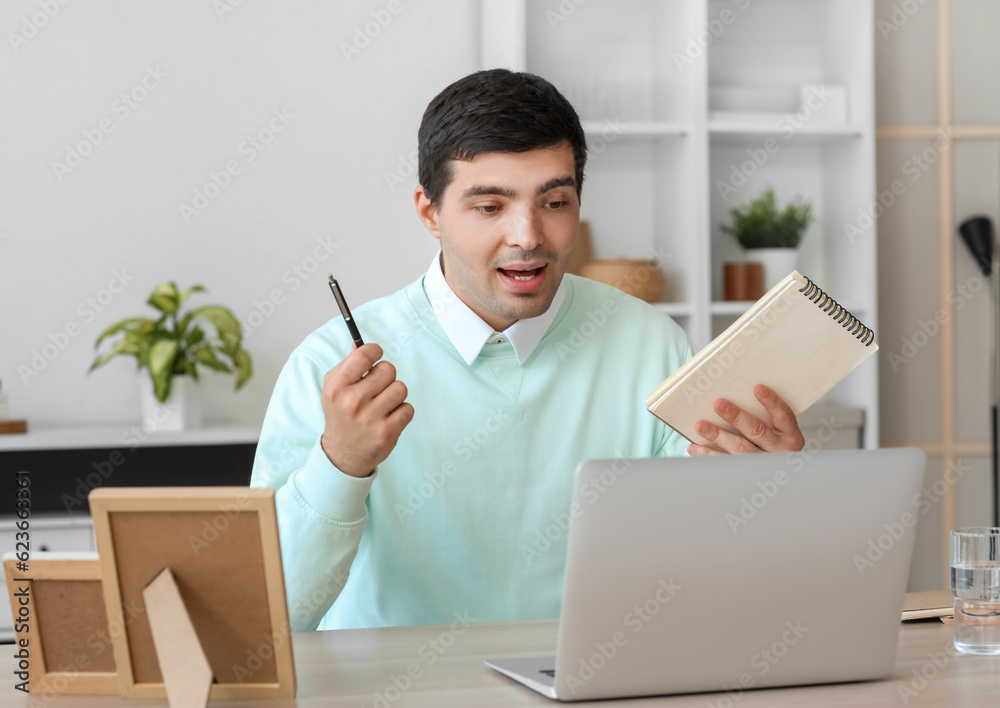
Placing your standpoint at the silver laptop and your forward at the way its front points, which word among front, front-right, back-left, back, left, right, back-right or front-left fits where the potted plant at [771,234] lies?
front-right

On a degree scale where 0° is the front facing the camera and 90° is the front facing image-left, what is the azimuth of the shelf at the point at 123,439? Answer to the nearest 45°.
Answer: approximately 0°

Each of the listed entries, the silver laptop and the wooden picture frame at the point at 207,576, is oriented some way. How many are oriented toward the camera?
0

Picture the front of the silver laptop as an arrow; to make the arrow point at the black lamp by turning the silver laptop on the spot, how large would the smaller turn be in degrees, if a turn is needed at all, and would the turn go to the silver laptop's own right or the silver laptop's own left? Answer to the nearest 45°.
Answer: approximately 45° to the silver laptop's own right

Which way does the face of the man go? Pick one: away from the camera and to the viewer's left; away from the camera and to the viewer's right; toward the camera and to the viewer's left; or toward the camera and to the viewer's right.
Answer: toward the camera and to the viewer's right

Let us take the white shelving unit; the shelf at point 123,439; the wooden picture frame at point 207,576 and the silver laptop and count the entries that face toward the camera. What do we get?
2

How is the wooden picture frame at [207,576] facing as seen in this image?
away from the camera

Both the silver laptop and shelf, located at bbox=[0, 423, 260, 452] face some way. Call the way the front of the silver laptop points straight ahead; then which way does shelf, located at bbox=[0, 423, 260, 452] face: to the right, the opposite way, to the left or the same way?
the opposite way

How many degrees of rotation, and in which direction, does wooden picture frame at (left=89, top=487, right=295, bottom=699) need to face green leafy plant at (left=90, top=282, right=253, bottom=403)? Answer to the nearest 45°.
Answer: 0° — it already faces it

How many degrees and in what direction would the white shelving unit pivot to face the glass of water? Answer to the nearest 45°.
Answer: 0° — it already faces it

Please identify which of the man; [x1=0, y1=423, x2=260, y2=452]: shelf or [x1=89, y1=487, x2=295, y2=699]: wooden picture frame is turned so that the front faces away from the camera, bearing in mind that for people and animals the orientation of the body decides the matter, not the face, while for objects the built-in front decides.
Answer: the wooden picture frame

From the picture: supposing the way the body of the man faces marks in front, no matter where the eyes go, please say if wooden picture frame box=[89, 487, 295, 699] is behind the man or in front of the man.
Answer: in front

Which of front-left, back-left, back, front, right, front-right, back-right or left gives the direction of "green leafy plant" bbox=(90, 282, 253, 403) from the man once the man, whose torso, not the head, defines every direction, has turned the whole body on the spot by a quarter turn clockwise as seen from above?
front-right

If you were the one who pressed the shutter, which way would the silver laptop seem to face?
facing away from the viewer and to the left of the viewer
